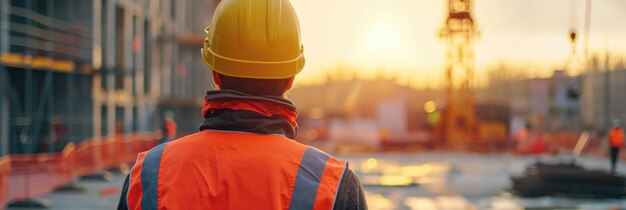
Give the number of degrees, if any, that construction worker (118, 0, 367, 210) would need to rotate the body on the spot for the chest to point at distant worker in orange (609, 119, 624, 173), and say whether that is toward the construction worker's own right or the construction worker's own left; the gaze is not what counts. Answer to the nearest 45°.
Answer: approximately 45° to the construction worker's own right

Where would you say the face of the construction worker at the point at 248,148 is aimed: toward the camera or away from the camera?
away from the camera

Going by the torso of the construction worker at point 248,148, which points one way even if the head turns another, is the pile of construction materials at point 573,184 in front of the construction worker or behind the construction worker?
in front

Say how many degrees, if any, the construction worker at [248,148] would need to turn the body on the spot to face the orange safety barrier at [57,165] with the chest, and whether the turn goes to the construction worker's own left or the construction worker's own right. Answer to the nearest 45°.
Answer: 0° — they already face it

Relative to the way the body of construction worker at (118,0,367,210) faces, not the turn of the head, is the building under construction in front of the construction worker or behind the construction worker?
in front

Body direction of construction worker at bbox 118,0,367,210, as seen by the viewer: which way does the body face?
away from the camera
